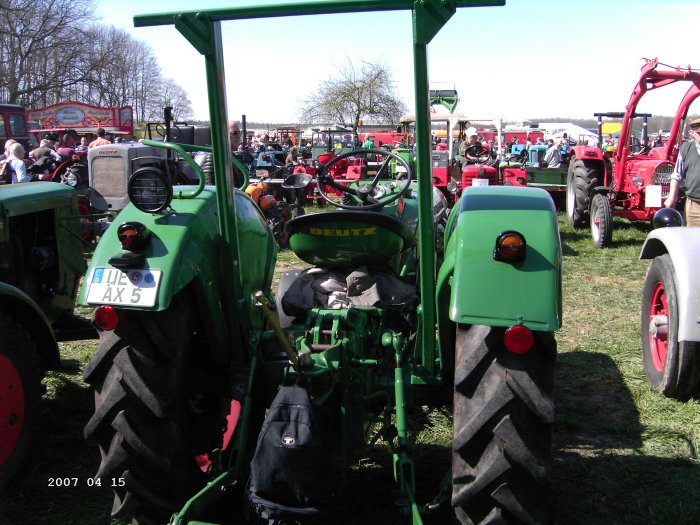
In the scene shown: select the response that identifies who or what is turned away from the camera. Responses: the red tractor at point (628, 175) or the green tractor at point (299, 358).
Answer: the green tractor

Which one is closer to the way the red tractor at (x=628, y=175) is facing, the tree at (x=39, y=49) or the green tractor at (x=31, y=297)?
the green tractor

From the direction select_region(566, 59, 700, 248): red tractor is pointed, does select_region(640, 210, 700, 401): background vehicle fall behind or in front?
in front

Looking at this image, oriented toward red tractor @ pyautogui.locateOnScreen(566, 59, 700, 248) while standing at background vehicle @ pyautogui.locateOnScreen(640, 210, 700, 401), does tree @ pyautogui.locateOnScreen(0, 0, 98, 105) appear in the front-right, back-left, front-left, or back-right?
front-left

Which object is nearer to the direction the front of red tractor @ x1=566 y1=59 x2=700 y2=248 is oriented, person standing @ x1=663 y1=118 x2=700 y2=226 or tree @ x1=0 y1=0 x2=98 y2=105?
the person standing

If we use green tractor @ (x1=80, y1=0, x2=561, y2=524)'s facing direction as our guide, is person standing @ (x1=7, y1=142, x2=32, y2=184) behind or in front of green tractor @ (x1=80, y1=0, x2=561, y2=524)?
in front

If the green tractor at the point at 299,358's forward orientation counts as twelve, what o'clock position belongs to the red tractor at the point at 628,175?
The red tractor is roughly at 1 o'clock from the green tractor.

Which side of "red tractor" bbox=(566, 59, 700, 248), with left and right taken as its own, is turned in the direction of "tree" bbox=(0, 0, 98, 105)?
back

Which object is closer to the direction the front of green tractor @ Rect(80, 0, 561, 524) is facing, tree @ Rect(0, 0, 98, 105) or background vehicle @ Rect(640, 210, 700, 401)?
the tree

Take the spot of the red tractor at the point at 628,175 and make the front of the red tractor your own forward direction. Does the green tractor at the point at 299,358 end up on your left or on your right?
on your right

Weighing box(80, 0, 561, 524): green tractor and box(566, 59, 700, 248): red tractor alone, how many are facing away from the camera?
1

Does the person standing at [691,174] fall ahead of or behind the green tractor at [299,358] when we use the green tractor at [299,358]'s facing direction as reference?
ahead

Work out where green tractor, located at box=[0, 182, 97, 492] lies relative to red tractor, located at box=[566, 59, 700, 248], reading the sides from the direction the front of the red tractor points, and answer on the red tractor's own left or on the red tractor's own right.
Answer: on the red tractor's own right

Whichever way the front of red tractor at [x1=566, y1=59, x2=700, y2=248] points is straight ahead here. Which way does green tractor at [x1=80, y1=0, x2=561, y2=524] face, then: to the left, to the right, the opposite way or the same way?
the opposite way

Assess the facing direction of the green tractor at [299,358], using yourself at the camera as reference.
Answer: facing away from the viewer
